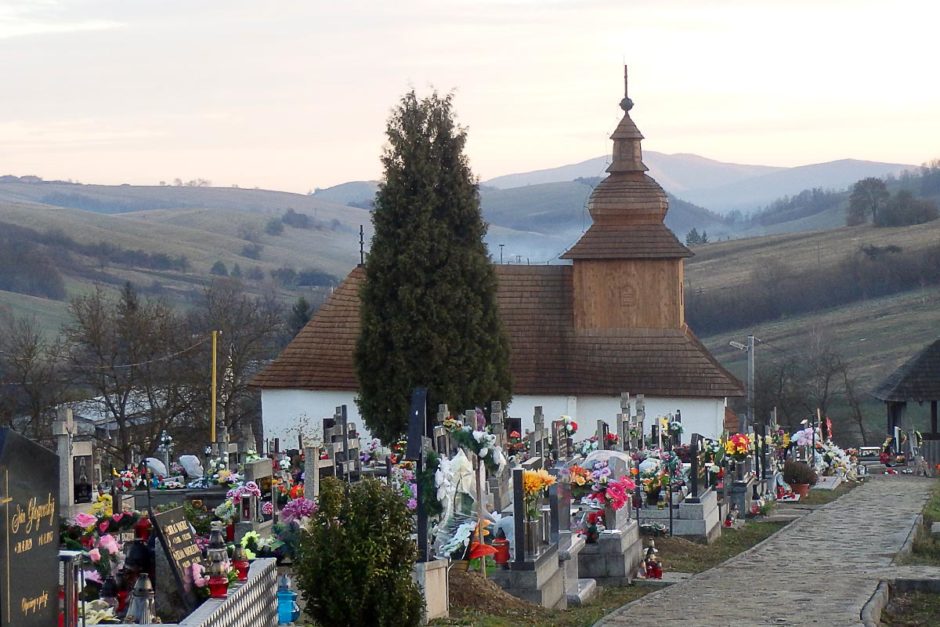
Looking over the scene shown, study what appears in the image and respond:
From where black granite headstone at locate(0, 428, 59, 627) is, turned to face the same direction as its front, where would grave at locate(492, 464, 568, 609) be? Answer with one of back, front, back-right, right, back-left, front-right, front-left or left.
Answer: left

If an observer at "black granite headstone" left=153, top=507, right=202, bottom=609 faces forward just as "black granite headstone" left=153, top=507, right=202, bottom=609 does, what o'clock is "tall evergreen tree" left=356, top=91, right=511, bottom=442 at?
The tall evergreen tree is roughly at 8 o'clock from the black granite headstone.

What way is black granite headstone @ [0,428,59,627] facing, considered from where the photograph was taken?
facing the viewer and to the right of the viewer

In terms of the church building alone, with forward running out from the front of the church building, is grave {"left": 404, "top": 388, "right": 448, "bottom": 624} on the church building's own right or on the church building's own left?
on the church building's own right

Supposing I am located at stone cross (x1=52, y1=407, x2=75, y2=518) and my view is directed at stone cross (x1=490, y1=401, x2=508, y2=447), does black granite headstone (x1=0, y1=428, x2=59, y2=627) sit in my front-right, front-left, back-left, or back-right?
back-right

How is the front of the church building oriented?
to the viewer's right

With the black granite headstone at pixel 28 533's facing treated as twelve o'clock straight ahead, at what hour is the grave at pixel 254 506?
The grave is roughly at 8 o'clock from the black granite headstone.

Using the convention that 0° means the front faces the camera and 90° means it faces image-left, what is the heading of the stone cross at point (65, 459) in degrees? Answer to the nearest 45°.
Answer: approximately 315°

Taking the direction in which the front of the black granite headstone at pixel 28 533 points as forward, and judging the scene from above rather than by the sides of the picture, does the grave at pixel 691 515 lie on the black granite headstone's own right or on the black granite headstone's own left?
on the black granite headstone's own left

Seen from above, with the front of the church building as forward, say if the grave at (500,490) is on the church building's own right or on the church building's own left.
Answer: on the church building's own right

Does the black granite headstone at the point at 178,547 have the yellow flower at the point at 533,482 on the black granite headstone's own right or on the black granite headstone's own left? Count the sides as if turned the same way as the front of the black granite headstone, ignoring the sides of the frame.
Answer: on the black granite headstone's own left
